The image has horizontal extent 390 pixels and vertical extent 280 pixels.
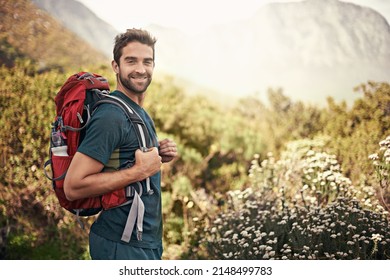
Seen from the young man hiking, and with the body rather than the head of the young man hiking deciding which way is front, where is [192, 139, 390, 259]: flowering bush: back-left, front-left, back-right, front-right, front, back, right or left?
front-left

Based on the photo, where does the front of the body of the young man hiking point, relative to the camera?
to the viewer's right

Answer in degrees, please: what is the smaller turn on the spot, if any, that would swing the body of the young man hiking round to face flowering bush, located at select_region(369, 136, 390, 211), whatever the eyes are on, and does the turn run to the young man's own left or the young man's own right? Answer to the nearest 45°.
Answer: approximately 45° to the young man's own left
